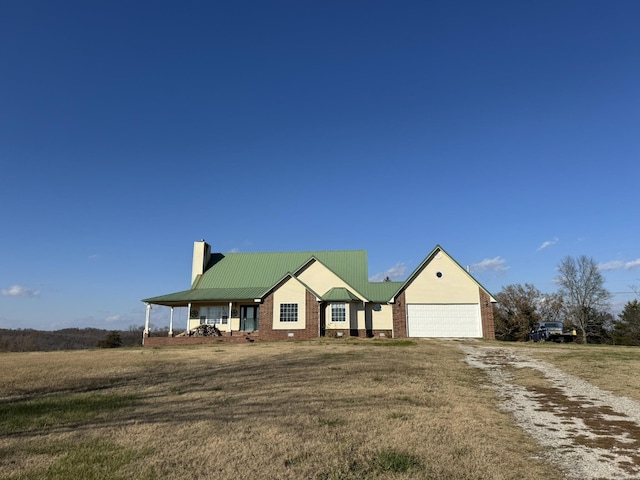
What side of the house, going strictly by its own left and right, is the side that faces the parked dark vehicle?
left

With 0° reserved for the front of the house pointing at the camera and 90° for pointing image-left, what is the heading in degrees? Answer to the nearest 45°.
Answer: approximately 0°
